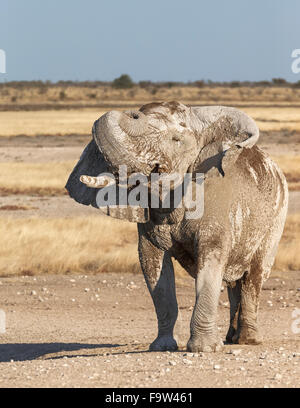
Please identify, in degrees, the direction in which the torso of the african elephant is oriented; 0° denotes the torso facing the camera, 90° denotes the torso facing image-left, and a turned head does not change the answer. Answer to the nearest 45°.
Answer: approximately 45°
